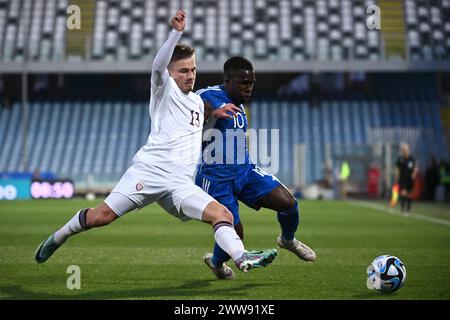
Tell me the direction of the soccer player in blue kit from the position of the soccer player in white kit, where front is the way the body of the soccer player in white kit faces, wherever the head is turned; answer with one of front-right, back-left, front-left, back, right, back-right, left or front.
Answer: left

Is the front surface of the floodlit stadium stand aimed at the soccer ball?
yes

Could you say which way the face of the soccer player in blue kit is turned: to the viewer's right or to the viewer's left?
to the viewer's right

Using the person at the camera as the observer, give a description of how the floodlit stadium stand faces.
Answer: facing the viewer

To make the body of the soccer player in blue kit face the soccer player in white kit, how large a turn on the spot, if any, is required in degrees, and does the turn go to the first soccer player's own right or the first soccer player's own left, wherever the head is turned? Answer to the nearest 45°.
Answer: approximately 90° to the first soccer player's own right

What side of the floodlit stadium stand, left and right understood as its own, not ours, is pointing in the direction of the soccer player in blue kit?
front

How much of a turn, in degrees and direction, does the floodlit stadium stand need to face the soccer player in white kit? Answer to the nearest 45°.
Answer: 0° — it already faces them

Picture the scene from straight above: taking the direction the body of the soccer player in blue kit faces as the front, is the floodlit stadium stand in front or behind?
behind

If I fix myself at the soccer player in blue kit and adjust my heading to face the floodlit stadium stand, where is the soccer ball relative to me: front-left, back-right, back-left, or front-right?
back-right

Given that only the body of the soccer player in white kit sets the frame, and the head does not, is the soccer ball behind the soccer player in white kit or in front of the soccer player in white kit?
in front

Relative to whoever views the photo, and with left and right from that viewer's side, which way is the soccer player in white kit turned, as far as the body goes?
facing the viewer and to the right of the viewer
